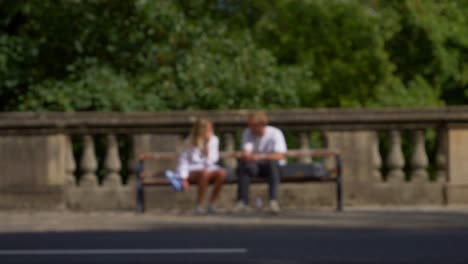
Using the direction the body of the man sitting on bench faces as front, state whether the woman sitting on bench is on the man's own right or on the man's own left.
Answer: on the man's own right

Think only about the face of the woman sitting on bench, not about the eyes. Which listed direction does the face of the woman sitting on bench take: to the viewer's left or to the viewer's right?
to the viewer's right

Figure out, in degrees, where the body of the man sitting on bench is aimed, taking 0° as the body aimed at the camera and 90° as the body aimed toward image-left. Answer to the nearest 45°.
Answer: approximately 0°

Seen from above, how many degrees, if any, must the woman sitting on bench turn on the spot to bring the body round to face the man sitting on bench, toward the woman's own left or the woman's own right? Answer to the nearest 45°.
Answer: approximately 45° to the woman's own left
